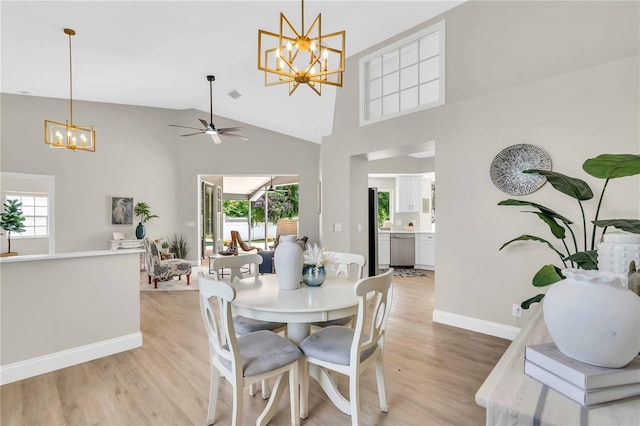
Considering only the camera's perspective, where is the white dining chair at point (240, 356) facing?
facing away from the viewer and to the right of the viewer

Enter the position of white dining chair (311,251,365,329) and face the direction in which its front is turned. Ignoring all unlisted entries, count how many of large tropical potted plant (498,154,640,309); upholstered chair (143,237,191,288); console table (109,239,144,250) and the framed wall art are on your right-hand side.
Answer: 3

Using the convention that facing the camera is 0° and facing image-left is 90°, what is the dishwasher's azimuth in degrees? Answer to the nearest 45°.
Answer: approximately 0°

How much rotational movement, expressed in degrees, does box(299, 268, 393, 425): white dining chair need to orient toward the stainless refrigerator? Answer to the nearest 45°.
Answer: approximately 45° to its right

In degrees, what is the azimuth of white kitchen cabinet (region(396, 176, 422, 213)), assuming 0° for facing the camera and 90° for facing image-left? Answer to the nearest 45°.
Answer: approximately 0°

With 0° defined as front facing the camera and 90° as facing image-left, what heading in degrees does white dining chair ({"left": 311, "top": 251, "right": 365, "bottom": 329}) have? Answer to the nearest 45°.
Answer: approximately 45°

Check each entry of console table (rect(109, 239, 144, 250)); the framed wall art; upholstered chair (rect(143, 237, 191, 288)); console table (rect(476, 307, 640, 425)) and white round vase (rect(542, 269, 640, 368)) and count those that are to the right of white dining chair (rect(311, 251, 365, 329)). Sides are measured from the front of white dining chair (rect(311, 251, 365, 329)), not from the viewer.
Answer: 3
